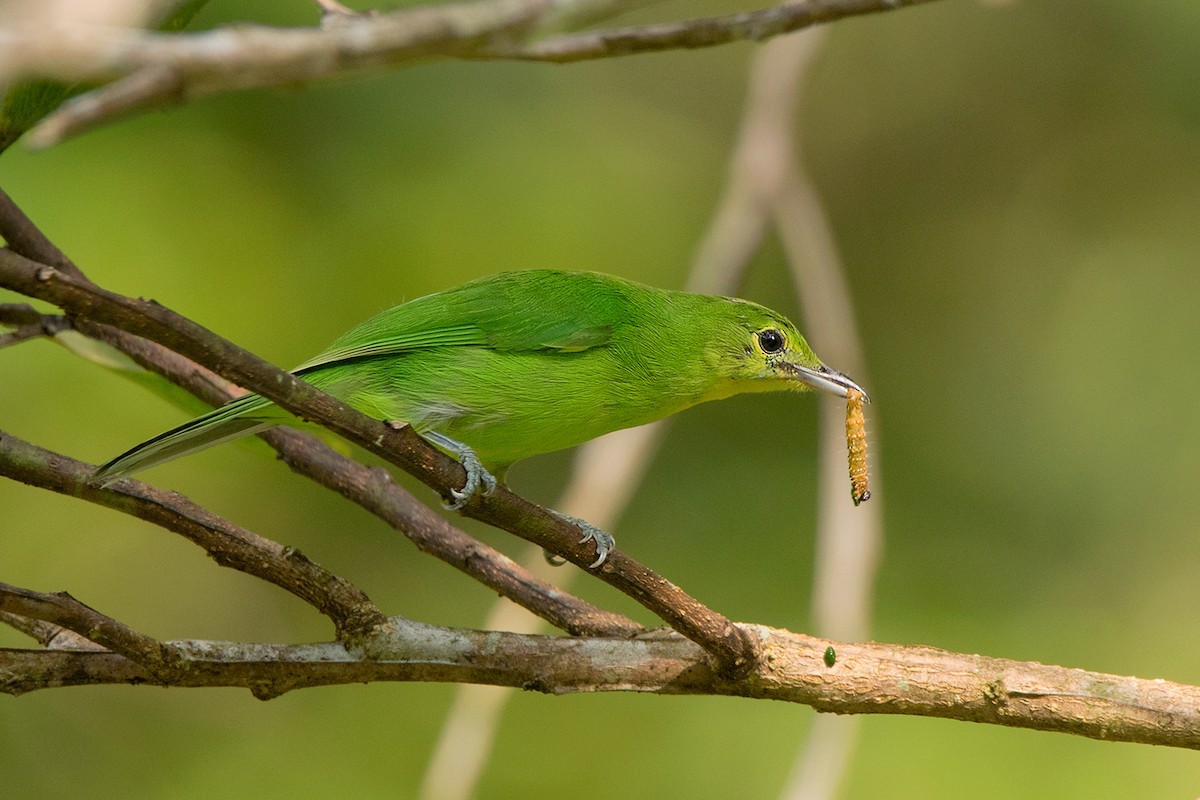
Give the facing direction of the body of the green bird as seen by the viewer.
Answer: to the viewer's right

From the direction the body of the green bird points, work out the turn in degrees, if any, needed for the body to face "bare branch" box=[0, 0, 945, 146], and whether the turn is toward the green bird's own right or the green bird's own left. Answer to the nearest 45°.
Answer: approximately 90° to the green bird's own right
